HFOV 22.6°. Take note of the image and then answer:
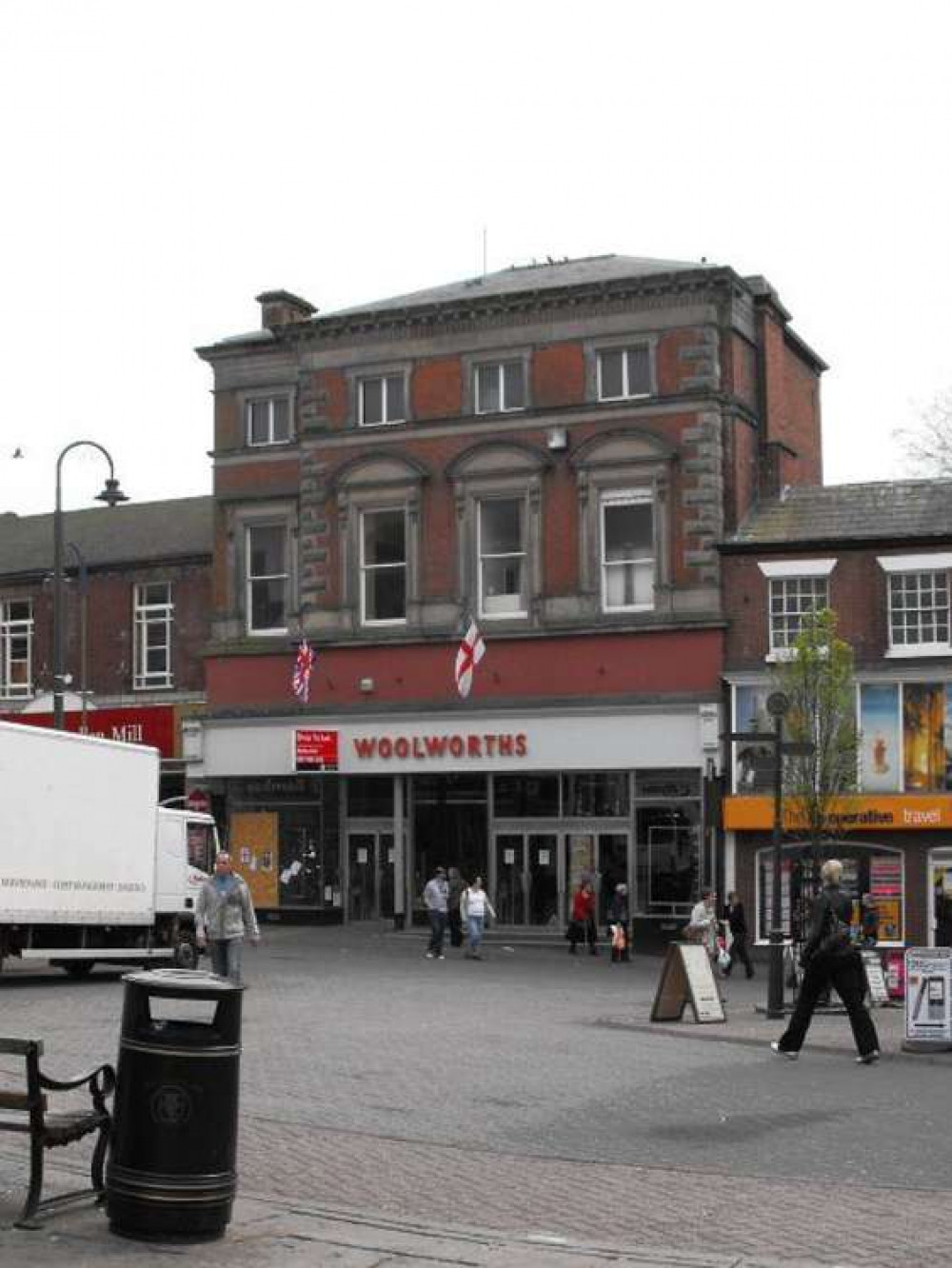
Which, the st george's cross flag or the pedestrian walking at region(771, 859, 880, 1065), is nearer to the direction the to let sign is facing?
the pedestrian walking

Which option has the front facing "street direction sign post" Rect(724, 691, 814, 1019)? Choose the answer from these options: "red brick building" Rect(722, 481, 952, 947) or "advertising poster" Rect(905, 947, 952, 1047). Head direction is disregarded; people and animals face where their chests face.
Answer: the red brick building

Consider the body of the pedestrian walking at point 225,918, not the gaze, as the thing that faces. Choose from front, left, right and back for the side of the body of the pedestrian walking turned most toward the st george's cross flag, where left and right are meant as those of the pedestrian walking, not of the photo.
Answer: back

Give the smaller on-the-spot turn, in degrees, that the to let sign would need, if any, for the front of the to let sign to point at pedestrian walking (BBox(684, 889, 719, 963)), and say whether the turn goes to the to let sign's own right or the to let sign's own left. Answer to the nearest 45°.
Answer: approximately 45° to the to let sign's own left

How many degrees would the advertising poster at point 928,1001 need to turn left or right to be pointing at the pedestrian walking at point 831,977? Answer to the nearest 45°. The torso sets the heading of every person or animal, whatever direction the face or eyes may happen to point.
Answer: approximately 45° to its right

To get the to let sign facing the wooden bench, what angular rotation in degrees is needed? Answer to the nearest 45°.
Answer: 0° — it already faces it
